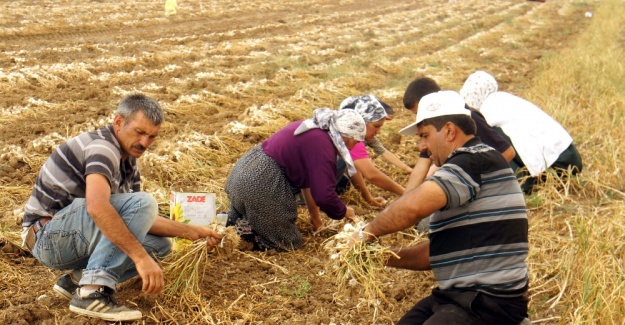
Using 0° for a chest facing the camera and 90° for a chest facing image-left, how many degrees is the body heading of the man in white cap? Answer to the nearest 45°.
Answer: approximately 90°

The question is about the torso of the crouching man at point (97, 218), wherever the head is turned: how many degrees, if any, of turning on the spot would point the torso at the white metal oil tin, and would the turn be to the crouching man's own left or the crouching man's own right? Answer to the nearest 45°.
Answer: approximately 45° to the crouching man's own left

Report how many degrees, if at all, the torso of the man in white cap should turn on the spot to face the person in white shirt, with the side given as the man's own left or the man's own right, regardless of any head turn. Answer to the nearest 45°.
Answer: approximately 90° to the man's own right

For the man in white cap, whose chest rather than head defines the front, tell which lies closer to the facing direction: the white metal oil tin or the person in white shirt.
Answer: the white metal oil tin

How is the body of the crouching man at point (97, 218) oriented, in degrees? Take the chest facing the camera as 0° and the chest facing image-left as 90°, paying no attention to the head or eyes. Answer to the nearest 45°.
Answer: approximately 270°

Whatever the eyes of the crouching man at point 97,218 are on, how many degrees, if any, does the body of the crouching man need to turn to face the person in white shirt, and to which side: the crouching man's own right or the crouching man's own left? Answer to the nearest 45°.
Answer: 0° — they already face them
